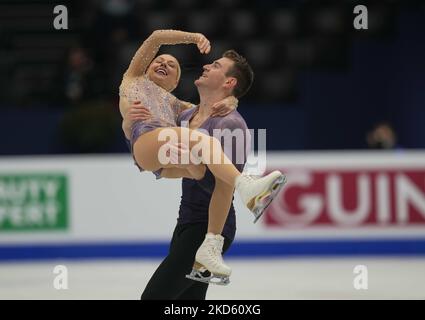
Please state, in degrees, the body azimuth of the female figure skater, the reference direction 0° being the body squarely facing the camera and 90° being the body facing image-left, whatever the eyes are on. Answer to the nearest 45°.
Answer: approximately 315°

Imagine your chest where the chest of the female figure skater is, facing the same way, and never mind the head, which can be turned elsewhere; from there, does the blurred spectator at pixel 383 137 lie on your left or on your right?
on your left
